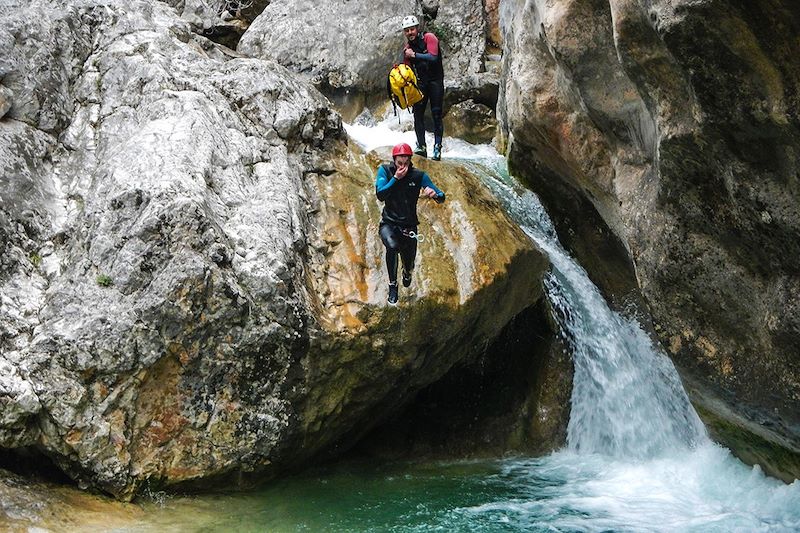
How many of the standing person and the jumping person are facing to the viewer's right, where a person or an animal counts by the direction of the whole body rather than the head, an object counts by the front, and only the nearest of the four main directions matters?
0

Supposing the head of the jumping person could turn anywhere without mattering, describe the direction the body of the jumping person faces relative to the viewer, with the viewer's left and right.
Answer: facing the viewer

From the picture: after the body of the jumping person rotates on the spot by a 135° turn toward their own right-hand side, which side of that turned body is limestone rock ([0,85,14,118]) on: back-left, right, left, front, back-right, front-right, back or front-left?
front-left

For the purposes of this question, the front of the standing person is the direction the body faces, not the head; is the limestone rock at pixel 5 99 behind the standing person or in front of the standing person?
in front

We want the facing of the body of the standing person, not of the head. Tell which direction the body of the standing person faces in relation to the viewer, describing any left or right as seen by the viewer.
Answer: facing the viewer and to the left of the viewer
